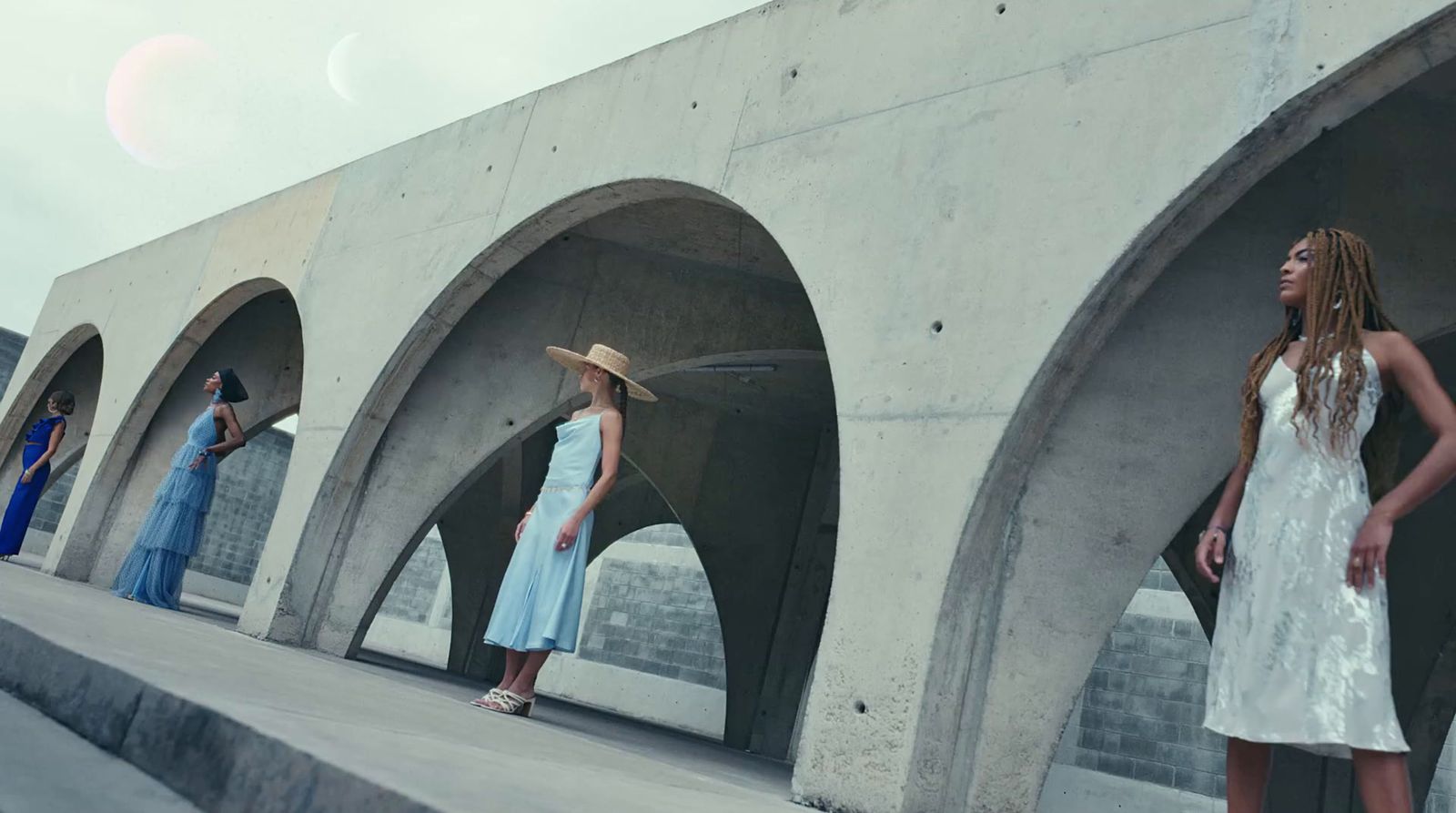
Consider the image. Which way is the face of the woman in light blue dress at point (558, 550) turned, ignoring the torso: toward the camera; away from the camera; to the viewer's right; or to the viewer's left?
to the viewer's left

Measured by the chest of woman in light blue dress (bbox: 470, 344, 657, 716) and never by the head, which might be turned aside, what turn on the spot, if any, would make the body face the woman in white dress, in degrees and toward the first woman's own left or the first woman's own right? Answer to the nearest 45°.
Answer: approximately 90° to the first woman's own left

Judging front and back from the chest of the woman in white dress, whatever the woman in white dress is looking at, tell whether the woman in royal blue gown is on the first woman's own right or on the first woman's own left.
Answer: on the first woman's own right

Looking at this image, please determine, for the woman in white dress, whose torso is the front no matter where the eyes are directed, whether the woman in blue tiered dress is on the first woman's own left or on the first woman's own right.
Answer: on the first woman's own right

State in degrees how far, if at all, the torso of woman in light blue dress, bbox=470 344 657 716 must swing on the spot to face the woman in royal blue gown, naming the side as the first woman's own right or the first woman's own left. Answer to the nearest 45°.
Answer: approximately 90° to the first woman's own right

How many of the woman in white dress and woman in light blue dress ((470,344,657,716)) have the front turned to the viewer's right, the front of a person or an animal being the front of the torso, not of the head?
0

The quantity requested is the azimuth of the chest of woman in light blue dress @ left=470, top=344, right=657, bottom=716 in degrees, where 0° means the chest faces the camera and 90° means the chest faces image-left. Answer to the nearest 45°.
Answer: approximately 45°

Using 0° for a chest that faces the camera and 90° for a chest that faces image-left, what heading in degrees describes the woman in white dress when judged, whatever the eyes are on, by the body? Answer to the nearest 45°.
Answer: approximately 45°

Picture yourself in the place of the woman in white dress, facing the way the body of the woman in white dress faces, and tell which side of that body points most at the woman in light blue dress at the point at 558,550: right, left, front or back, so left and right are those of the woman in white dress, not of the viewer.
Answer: right
